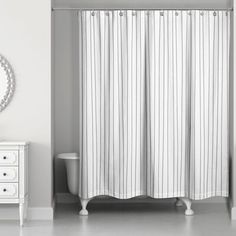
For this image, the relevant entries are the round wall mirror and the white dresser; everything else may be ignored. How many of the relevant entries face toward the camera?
2

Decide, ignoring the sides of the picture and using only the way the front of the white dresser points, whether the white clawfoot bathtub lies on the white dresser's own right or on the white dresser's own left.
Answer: on the white dresser's own left

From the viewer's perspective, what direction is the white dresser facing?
toward the camera

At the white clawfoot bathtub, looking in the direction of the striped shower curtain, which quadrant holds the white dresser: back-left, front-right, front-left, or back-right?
back-right

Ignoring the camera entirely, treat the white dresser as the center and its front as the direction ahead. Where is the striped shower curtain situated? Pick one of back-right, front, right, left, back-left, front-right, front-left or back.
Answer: left

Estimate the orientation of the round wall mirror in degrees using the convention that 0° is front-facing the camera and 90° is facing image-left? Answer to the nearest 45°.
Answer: approximately 0°
